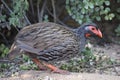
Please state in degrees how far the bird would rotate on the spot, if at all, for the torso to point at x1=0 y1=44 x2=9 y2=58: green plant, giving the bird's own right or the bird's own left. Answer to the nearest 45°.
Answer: approximately 135° to the bird's own left

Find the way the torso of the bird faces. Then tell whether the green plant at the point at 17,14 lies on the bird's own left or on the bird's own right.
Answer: on the bird's own left

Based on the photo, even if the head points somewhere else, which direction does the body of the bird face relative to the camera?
to the viewer's right
